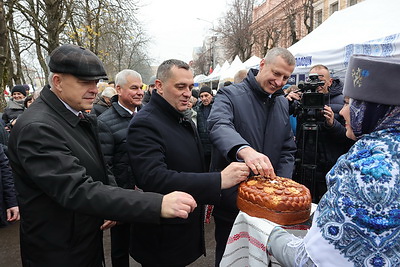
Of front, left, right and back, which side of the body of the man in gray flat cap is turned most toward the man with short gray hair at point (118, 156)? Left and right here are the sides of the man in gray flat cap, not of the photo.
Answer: left

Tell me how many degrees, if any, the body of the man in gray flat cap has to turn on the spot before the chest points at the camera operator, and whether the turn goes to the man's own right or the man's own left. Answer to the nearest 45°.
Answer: approximately 45° to the man's own left

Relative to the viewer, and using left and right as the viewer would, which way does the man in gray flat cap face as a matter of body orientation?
facing to the right of the viewer

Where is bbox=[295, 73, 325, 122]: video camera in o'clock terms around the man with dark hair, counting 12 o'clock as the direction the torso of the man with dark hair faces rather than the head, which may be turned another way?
The video camera is roughly at 9 o'clock from the man with dark hair.

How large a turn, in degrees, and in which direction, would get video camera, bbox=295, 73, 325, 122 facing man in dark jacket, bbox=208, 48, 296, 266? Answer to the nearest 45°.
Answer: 0° — it already faces them

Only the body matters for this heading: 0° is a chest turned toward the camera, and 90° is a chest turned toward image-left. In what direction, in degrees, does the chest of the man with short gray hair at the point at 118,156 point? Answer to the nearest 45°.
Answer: approximately 315°

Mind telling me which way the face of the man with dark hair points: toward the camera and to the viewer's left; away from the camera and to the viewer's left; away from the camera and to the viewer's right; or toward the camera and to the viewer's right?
toward the camera and to the viewer's right

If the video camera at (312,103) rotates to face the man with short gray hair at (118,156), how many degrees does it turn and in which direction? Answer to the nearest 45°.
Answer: approximately 45° to its right

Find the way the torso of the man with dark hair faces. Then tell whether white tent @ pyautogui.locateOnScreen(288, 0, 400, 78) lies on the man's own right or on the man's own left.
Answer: on the man's own left

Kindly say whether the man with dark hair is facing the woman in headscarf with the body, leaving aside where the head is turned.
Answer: yes
